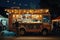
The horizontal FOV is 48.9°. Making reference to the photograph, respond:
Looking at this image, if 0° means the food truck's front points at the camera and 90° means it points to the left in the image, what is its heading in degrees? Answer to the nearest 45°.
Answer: approximately 270°
